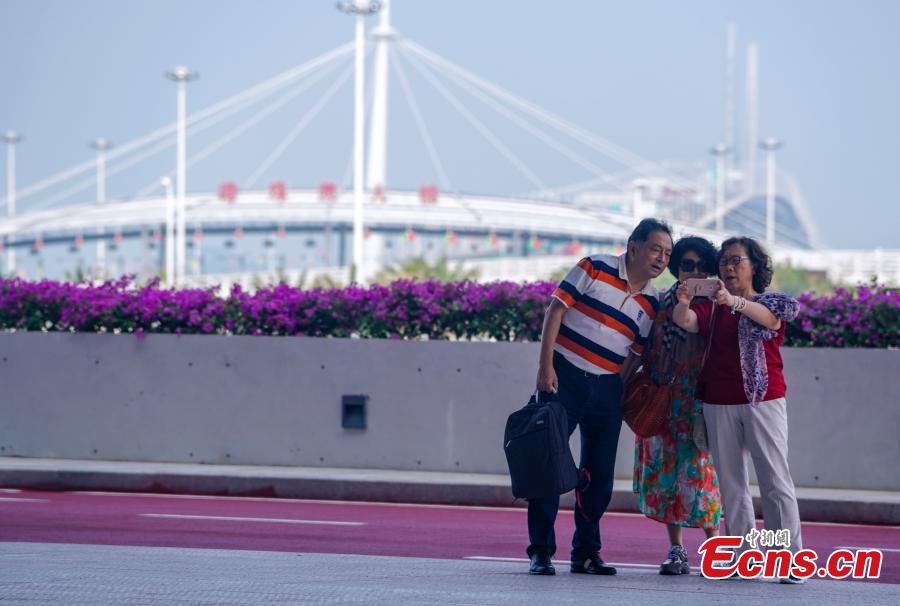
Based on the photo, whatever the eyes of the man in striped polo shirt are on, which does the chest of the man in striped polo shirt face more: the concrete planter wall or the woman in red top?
the woman in red top

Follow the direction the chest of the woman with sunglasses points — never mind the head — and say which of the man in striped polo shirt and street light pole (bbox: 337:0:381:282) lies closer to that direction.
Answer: the man in striped polo shirt

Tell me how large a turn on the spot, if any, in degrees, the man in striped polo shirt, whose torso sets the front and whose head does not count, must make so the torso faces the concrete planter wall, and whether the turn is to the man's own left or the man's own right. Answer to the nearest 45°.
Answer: approximately 180°

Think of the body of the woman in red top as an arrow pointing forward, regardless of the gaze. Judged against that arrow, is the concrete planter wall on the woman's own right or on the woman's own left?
on the woman's own right

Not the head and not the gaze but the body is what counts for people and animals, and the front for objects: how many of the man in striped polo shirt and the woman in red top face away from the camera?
0

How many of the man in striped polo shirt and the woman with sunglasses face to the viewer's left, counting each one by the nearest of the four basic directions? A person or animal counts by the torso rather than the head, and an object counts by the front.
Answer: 0

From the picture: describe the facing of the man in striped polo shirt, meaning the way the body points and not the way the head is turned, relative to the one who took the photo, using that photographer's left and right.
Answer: facing the viewer and to the right of the viewer

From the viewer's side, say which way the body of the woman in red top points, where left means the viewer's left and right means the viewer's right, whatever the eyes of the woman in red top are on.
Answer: facing the viewer and to the left of the viewer

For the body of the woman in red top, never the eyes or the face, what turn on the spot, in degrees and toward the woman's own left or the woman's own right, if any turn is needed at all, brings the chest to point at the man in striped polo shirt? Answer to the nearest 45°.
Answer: approximately 45° to the woman's own right

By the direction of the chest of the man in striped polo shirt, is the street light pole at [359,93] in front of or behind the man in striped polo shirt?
behind

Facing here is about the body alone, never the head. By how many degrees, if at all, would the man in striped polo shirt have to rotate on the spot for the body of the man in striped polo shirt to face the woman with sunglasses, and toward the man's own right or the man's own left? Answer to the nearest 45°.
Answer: approximately 45° to the man's own left

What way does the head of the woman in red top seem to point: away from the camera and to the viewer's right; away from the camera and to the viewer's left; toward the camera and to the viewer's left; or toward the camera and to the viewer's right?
toward the camera and to the viewer's left

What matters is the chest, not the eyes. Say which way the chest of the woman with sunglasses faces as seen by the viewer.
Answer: toward the camera
